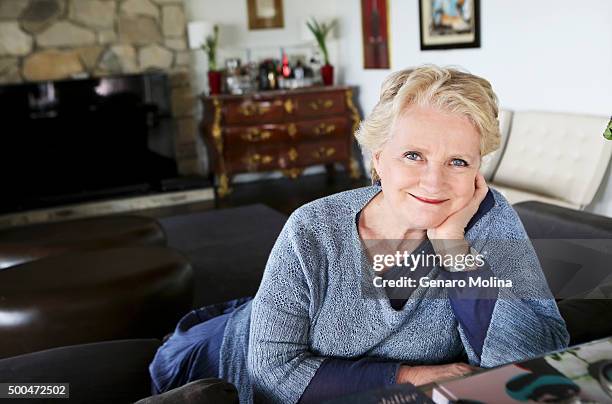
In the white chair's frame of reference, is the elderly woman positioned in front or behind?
in front

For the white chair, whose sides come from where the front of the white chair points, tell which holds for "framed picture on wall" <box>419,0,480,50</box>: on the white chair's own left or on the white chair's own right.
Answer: on the white chair's own right

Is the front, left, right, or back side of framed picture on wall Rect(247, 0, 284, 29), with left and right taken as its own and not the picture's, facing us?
front

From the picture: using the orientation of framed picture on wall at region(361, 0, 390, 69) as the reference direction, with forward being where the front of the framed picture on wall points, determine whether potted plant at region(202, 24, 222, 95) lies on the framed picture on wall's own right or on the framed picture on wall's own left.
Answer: on the framed picture on wall's own right

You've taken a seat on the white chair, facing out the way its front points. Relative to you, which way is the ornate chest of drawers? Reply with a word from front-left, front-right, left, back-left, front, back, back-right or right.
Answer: right

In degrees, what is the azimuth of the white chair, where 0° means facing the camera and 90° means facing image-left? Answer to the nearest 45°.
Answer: approximately 45°

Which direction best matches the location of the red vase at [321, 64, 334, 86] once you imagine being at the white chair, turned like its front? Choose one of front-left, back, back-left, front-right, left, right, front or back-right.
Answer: right

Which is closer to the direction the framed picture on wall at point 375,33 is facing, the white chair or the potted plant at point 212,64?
the white chair

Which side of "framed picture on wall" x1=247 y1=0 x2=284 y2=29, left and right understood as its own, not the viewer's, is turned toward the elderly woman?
front

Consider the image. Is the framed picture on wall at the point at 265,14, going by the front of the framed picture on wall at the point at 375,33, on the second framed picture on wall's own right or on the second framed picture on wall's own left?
on the second framed picture on wall's own right

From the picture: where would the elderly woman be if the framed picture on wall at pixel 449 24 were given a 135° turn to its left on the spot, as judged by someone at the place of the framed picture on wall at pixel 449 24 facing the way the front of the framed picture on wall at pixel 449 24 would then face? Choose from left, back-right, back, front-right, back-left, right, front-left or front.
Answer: back-right

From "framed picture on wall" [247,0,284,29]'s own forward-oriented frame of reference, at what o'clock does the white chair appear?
The white chair is roughly at 11 o'clock from the framed picture on wall.

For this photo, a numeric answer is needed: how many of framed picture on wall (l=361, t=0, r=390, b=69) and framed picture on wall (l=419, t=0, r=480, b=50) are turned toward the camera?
2

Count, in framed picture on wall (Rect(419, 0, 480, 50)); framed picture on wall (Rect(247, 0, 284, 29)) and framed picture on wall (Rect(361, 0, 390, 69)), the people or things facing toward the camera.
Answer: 3
